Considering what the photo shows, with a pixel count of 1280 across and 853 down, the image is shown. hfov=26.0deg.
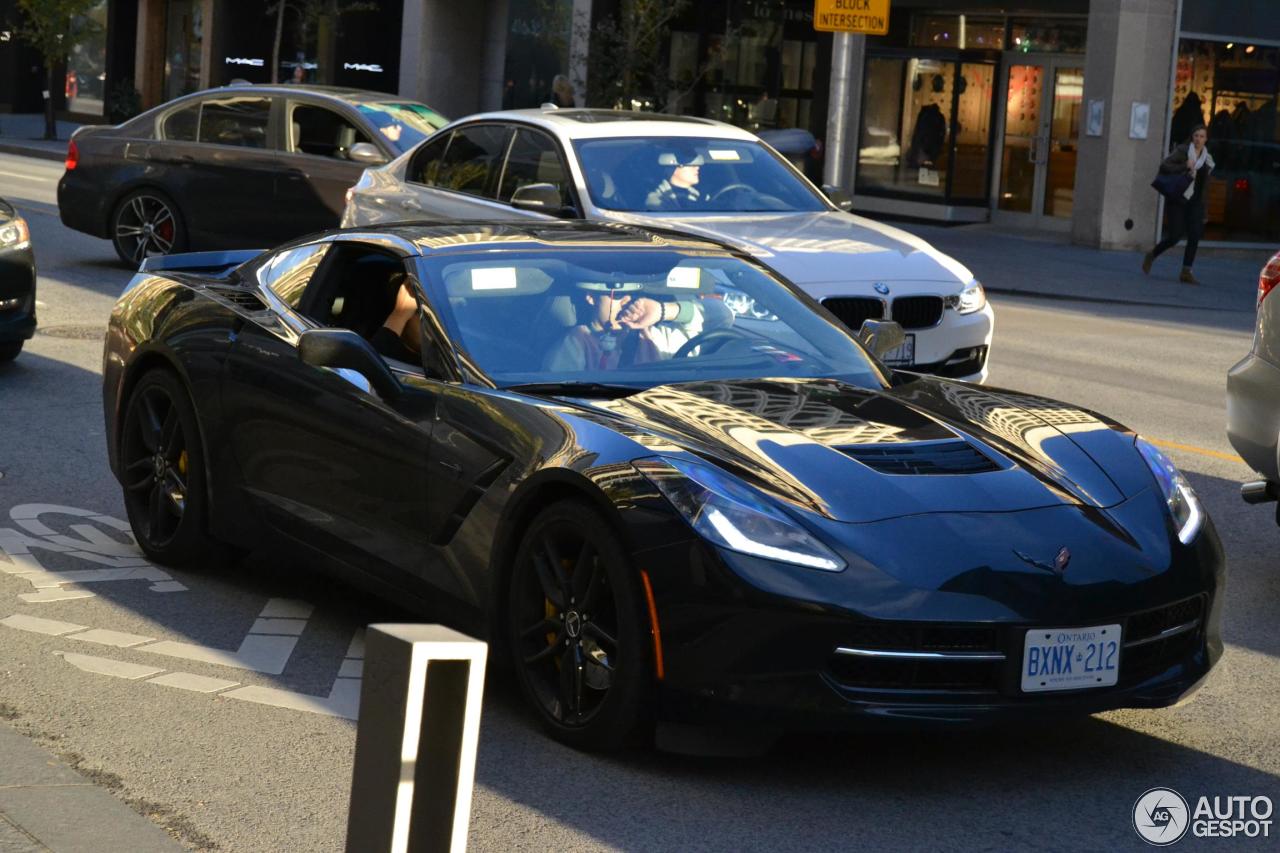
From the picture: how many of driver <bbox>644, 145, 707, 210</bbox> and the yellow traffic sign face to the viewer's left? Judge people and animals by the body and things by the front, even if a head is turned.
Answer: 0

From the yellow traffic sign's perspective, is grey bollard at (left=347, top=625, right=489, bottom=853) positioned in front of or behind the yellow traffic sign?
in front

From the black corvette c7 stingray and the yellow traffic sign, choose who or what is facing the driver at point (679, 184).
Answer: the yellow traffic sign

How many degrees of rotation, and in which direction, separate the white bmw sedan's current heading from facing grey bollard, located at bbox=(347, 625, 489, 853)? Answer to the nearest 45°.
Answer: approximately 45° to its right

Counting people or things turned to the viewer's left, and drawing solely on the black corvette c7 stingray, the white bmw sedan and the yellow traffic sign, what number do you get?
0

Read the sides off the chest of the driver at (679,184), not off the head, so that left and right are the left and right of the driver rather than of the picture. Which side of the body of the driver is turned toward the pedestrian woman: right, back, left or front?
left

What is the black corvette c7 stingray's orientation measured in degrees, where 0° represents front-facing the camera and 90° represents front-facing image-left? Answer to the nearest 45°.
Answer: approximately 315°

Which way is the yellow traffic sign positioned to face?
toward the camera

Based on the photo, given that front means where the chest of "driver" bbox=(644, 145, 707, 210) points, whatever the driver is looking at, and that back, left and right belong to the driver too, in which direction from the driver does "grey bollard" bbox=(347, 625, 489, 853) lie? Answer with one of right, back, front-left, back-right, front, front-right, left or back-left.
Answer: front-right

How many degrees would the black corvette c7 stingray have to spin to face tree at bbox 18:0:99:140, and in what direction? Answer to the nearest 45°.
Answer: approximately 135° to its left

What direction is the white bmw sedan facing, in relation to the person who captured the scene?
facing the viewer and to the right of the viewer

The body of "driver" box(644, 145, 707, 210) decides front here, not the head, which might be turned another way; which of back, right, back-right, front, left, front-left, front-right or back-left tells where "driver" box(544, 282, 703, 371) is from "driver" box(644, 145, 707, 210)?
front-right

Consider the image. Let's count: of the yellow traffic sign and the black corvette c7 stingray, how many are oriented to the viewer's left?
0

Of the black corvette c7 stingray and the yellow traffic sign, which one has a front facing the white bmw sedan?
the yellow traffic sign

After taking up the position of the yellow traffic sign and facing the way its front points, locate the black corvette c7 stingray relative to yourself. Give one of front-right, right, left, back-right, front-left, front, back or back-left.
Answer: front

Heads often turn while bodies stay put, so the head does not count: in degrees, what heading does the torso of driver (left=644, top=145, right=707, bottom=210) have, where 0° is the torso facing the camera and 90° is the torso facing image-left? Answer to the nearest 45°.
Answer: approximately 315°
